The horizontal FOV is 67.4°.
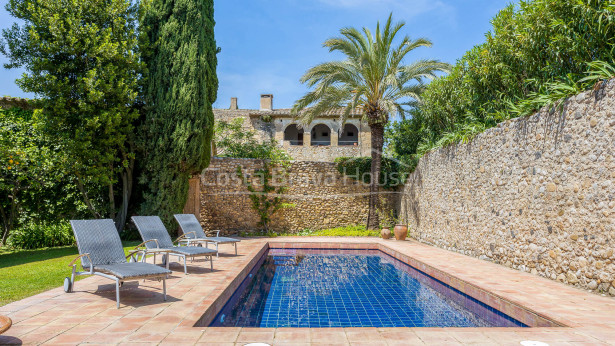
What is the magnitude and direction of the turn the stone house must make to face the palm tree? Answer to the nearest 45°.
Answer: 0° — it already faces it

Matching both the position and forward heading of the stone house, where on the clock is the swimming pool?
The swimming pool is roughly at 12 o'clock from the stone house.

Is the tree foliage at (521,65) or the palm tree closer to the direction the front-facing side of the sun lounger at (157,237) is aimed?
the tree foliage

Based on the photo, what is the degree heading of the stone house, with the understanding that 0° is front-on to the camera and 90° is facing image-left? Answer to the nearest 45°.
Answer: approximately 0°

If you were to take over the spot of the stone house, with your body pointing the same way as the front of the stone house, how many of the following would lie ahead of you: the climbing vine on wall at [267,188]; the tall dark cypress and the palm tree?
3

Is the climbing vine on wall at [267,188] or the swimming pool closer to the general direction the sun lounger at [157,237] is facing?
the swimming pool

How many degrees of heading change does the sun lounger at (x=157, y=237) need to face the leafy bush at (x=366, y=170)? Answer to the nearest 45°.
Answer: approximately 90° to its left

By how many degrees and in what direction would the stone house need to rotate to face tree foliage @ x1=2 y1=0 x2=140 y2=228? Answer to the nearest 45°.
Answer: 0° — it already faces it

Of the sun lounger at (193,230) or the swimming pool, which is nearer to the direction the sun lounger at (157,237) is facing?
the swimming pool

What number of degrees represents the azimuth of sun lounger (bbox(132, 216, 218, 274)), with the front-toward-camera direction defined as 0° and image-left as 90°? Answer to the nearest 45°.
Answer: approximately 315°

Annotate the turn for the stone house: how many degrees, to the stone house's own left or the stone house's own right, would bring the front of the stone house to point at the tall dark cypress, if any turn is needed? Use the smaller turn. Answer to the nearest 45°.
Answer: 0° — it already faces it

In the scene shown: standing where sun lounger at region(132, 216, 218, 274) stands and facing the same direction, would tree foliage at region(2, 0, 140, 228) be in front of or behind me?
behind

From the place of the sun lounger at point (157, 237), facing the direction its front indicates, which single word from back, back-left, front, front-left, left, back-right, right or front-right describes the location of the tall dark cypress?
back-left

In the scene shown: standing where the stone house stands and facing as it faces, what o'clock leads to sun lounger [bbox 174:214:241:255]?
The sun lounger is roughly at 12 o'clock from the stone house.

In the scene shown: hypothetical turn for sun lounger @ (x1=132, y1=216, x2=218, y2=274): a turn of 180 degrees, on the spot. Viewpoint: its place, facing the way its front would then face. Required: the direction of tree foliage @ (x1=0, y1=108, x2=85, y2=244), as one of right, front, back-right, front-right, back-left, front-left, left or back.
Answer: front
